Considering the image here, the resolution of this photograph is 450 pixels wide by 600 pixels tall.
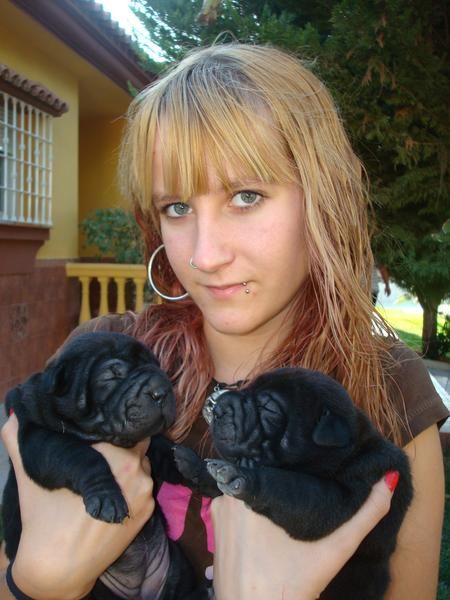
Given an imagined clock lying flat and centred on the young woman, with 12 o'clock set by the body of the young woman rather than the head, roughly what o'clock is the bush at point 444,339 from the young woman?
The bush is roughly at 7 o'clock from the young woman.

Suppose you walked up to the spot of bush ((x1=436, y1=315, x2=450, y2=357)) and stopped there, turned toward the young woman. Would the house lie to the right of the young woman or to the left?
right

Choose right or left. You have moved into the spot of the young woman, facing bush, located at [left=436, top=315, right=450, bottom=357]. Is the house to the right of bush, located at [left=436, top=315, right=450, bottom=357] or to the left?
left

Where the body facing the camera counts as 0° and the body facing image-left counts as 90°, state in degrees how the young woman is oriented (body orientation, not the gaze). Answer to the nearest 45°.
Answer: approximately 0°

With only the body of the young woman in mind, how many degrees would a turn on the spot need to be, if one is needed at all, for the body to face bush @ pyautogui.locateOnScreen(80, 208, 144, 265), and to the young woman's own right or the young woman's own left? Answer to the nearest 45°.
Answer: approximately 180°

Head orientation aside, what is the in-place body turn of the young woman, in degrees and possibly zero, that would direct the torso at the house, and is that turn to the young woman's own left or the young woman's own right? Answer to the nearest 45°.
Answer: approximately 135° to the young woman's own right
